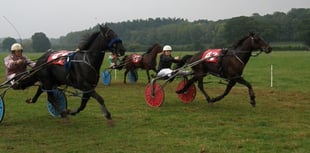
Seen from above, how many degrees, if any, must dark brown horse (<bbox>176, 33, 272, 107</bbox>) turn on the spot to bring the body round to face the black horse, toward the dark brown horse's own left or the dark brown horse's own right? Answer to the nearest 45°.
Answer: approximately 135° to the dark brown horse's own right

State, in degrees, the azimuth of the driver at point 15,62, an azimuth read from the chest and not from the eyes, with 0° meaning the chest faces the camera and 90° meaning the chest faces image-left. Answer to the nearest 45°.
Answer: approximately 315°

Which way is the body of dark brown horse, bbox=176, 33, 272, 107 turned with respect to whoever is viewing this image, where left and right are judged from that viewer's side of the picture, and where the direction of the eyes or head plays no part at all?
facing to the right of the viewer

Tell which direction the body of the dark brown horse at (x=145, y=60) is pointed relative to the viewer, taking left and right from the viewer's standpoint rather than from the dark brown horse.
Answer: facing to the right of the viewer

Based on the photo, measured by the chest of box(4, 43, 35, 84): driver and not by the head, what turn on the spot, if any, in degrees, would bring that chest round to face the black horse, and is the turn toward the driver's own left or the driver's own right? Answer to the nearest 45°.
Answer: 0° — they already face it

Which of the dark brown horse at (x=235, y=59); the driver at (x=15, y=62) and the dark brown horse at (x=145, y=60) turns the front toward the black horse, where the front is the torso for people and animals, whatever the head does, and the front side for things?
the driver

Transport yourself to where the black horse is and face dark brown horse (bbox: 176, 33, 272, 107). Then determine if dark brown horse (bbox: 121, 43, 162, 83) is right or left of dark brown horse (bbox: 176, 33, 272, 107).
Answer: left

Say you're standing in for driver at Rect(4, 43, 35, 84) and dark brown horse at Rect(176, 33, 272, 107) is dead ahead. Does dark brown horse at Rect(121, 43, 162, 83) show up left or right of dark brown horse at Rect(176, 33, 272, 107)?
left

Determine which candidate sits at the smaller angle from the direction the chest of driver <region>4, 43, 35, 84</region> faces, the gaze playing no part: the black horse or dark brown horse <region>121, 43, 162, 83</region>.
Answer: the black horse

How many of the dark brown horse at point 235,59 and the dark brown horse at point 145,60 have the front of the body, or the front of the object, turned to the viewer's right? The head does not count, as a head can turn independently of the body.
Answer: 2

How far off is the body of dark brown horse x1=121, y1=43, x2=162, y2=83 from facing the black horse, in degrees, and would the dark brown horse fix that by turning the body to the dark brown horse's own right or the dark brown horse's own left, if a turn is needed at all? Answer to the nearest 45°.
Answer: approximately 90° to the dark brown horse's own right

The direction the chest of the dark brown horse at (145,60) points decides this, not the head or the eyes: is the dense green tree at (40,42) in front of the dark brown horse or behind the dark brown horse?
behind
